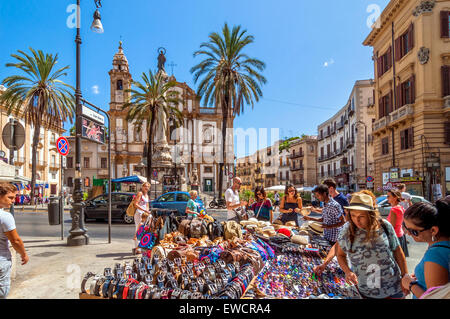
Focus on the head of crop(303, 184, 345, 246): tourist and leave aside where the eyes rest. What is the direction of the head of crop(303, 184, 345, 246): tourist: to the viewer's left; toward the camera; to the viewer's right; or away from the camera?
to the viewer's left

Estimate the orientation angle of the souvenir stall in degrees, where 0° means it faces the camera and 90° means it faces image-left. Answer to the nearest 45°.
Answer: approximately 0°

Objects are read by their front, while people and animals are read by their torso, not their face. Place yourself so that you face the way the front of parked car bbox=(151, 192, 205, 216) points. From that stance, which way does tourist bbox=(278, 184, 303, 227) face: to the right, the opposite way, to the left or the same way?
to the left

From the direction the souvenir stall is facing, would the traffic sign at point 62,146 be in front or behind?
behind

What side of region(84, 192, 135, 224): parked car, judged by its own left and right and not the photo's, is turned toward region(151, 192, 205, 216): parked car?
back

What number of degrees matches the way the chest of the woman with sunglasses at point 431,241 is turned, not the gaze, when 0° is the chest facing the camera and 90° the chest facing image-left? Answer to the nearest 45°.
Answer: approximately 90°

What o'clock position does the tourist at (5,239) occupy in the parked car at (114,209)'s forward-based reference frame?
The tourist is roughly at 9 o'clock from the parked car.

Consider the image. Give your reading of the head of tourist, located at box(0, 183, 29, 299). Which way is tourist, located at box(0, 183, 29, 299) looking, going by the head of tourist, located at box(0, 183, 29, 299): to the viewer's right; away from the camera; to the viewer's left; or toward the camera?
to the viewer's right

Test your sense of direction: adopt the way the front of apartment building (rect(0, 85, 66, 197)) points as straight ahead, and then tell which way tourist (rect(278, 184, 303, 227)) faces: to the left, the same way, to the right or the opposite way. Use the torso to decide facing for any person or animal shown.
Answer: to the right

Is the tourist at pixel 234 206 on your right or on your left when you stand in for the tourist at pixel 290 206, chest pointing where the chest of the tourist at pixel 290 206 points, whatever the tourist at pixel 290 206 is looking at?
on your right

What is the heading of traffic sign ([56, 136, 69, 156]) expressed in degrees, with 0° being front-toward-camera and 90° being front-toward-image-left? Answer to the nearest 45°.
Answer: approximately 315°

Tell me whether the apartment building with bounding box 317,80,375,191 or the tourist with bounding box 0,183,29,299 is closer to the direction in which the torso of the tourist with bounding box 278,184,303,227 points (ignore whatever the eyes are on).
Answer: the tourist
